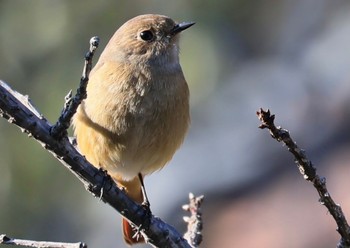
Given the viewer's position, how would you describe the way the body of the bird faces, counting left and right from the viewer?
facing the viewer and to the right of the viewer
